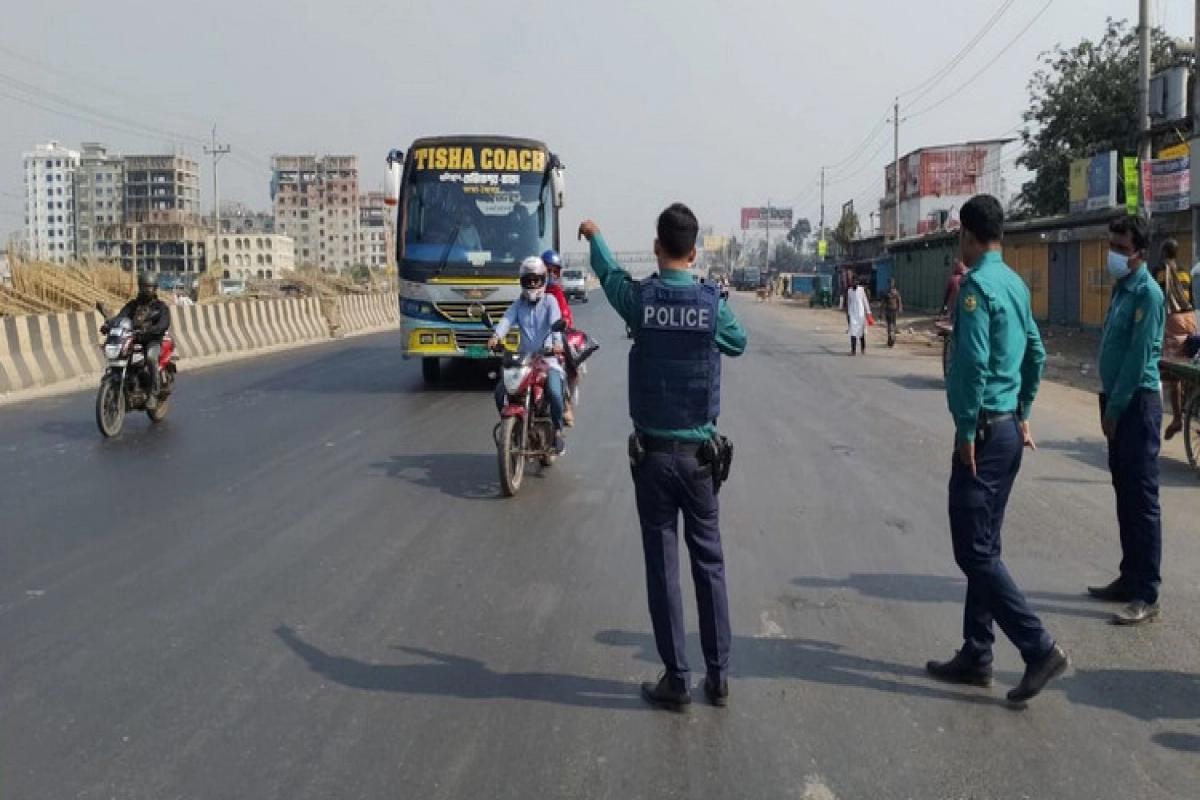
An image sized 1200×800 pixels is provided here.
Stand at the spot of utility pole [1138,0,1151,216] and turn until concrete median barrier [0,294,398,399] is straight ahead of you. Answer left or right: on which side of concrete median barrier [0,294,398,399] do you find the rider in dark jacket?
left

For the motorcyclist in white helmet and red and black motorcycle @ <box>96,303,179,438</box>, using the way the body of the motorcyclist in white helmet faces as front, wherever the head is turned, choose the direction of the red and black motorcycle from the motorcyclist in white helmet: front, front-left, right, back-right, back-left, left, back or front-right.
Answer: back-right

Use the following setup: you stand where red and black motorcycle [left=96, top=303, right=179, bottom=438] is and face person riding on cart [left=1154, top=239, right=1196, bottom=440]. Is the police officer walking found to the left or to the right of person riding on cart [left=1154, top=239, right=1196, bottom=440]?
right

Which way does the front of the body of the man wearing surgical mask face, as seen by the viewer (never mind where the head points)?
to the viewer's left

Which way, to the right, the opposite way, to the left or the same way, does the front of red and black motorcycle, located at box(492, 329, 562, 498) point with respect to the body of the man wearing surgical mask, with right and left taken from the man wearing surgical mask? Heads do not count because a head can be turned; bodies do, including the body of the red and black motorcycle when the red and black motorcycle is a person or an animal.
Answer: to the left

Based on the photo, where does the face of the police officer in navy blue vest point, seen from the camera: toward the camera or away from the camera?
away from the camera

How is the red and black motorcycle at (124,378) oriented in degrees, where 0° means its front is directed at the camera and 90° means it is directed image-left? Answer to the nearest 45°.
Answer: approximately 45°

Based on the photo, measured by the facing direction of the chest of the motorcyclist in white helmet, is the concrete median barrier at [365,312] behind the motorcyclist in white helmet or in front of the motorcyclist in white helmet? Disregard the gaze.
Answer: behind

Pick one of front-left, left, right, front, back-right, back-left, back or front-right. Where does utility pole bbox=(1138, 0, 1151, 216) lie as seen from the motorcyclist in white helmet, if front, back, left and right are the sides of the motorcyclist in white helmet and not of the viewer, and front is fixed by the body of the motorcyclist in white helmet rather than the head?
back-left

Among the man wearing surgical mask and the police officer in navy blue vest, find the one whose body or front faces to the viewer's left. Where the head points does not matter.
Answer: the man wearing surgical mask
